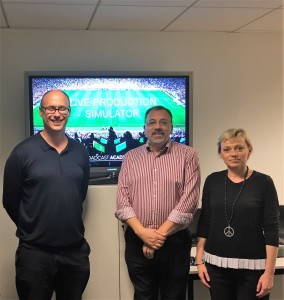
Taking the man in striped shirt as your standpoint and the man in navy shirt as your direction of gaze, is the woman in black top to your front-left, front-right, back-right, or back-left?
back-left

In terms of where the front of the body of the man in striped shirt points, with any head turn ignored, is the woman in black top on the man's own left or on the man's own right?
on the man's own left

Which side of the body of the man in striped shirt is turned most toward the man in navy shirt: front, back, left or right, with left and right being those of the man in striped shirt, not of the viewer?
right

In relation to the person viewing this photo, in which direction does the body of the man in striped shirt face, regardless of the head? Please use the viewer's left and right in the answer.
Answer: facing the viewer
